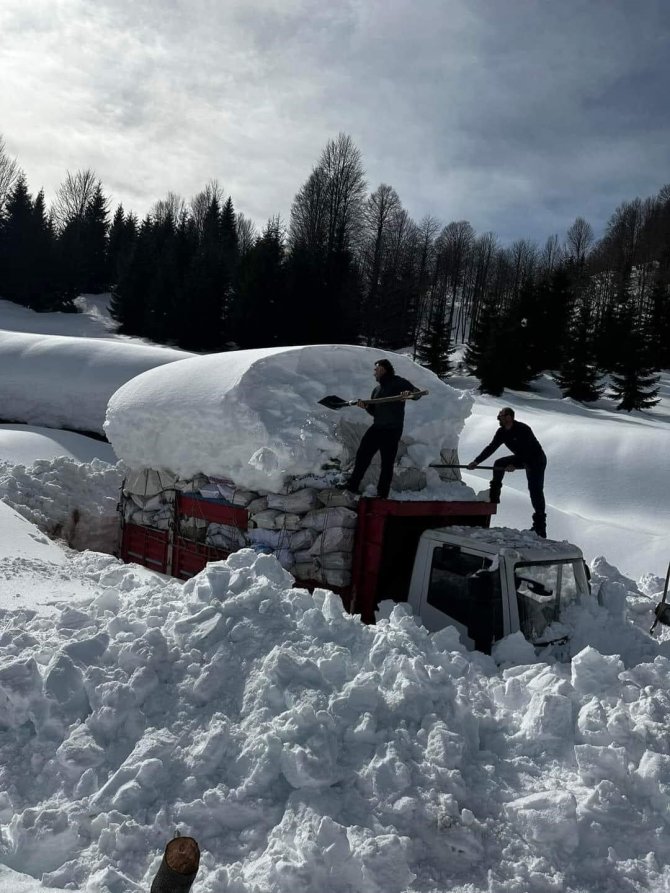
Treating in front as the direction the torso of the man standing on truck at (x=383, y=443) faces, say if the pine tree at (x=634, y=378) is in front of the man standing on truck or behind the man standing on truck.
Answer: behind

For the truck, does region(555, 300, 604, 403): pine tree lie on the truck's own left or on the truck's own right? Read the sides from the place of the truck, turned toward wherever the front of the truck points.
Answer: on the truck's own left

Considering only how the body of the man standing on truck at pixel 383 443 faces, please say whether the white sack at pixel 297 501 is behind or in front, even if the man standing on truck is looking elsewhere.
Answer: in front

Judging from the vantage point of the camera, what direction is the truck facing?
facing the viewer and to the right of the viewer

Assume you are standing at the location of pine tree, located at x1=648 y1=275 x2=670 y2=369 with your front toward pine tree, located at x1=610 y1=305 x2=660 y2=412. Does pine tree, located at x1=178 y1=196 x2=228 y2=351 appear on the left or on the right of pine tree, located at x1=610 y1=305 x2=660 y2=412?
right

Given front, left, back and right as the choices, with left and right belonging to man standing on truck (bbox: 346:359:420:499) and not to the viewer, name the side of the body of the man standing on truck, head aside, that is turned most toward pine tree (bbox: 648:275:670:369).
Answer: back

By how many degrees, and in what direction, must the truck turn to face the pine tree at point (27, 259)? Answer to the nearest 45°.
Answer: approximately 180°

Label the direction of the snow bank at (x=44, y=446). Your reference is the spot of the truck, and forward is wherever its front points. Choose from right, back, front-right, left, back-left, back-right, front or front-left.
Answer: back

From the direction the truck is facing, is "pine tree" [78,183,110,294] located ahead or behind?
behind

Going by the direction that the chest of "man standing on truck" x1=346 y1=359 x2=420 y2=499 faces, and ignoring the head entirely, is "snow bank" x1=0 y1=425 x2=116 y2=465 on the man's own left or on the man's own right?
on the man's own right

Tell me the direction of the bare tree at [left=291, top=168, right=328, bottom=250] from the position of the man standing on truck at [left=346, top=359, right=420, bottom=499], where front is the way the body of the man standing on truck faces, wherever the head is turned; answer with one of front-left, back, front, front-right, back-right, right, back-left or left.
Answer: back-right

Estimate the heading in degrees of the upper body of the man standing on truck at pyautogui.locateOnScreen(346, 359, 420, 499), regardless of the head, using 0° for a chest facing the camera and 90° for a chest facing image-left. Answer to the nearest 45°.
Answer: approximately 45°

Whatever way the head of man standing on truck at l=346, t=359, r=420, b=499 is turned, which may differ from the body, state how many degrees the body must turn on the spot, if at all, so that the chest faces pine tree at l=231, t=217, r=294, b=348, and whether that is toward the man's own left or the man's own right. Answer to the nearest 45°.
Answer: approximately 135° to the man's own right
